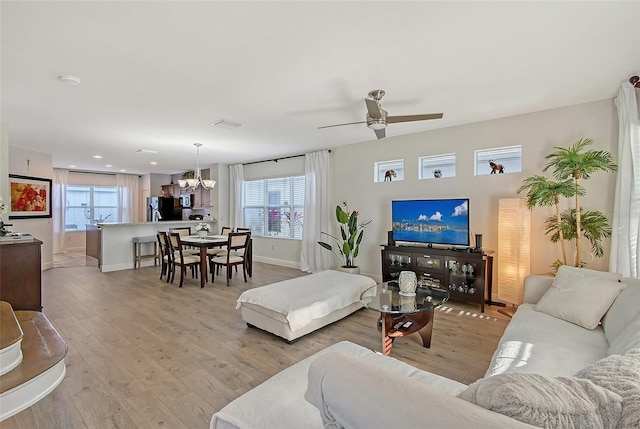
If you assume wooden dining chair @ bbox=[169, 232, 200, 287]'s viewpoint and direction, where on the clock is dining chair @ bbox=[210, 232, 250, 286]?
The dining chair is roughly at 2 o'clock from the wooden dining chair.

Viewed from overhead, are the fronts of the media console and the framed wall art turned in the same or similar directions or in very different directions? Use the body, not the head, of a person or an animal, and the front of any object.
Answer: very different directions

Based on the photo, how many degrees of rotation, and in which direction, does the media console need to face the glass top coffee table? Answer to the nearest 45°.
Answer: approximately 45° to its left

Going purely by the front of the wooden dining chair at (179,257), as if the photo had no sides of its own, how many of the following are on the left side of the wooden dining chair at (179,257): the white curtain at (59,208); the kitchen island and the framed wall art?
3

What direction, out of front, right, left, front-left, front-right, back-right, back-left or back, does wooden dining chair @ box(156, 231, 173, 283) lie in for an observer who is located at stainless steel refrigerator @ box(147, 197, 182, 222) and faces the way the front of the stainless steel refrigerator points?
front-left

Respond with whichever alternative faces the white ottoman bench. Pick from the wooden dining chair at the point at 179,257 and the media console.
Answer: the media console

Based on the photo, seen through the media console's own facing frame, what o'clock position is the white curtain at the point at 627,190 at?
The white curtain is roughly at 8 o'clock from the media console.

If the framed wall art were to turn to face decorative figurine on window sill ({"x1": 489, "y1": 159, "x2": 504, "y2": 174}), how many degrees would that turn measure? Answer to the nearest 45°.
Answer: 0° — it already faces it

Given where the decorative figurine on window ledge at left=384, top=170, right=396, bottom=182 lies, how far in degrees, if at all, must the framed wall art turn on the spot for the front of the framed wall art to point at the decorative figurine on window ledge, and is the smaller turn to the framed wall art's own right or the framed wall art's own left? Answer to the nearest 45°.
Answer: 0° — it already faces it

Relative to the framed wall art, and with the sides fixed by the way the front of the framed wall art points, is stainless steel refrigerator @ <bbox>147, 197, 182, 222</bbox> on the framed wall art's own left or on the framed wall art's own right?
on the framed wall art's own left

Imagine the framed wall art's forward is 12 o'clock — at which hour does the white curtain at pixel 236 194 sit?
The white curtain is roughly at 11 o'clock from the framed wall art.
